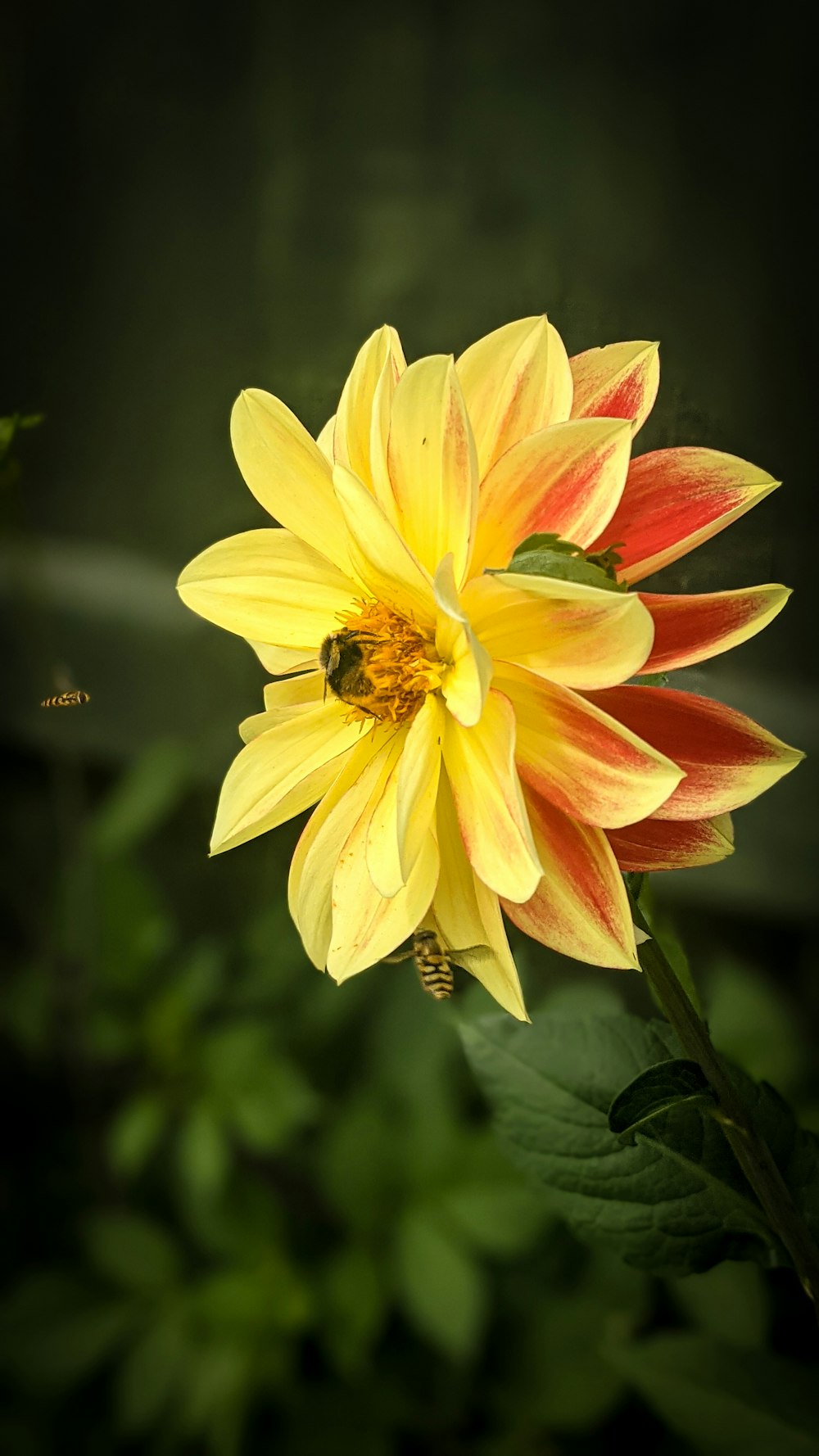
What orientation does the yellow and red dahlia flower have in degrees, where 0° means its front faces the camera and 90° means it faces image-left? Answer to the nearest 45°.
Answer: approximately 45°
